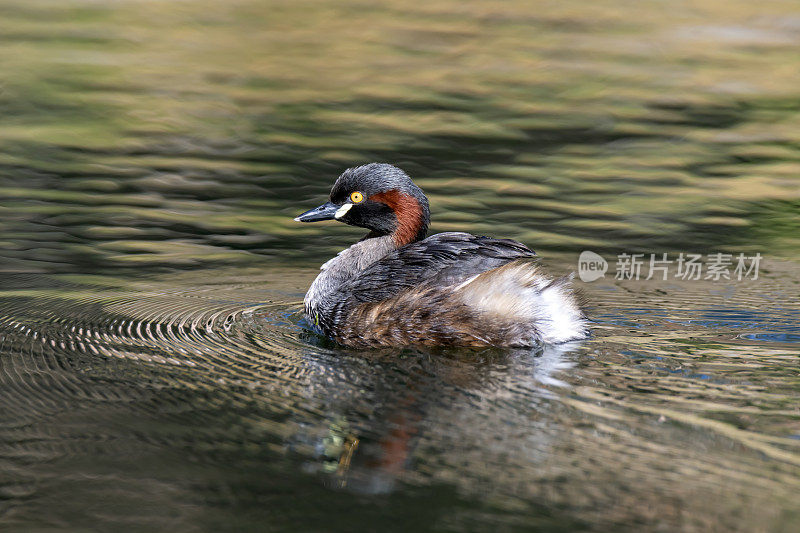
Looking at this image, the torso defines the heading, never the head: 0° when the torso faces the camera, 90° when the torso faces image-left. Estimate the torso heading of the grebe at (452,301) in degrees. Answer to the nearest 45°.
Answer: approximately 90°
